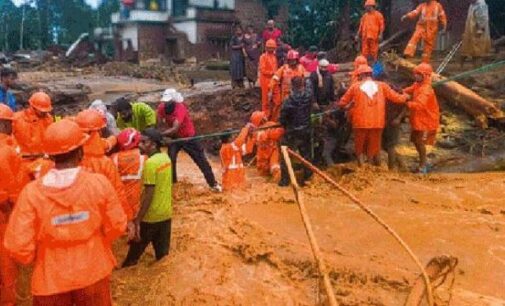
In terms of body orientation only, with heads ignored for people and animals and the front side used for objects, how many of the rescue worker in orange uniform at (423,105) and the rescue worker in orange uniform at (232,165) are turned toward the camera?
0

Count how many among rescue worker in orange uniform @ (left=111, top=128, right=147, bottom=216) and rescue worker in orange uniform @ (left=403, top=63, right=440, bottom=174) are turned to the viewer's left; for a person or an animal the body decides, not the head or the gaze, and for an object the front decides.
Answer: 1

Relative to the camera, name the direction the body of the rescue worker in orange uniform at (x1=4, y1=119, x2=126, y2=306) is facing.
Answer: away from the camera

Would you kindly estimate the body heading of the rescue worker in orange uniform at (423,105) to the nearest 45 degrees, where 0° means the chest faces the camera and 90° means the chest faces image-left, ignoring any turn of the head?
approximately 90°

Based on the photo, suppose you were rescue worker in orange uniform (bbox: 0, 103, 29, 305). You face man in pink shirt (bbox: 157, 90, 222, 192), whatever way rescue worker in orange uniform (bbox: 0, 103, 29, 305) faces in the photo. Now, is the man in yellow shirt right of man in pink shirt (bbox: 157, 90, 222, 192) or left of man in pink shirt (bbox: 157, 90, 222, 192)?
right

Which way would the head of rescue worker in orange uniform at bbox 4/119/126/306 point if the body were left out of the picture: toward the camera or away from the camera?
away from the camera

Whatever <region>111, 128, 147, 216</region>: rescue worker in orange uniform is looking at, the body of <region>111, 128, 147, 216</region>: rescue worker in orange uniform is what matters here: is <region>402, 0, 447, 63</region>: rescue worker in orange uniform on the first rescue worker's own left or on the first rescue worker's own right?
on the first rescue worker's own right

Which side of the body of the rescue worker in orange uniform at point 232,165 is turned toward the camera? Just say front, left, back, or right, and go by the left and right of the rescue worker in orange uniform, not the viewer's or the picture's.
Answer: back

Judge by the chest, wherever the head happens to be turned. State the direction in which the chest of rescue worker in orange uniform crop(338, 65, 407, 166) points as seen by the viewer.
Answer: away from the camera

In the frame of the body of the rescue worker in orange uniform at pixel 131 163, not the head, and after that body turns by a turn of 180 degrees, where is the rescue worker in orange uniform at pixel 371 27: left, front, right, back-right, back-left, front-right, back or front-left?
back-left

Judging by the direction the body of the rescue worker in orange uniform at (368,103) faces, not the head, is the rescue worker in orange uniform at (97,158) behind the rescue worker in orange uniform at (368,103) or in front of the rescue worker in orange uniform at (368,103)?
behind

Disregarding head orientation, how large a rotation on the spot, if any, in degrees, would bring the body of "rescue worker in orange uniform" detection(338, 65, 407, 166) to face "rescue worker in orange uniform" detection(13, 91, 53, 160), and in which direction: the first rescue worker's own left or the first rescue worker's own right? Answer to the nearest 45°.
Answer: approximately 135° to the first rescue worker's own left

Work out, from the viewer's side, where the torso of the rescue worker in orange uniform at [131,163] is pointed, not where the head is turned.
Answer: away from the camera

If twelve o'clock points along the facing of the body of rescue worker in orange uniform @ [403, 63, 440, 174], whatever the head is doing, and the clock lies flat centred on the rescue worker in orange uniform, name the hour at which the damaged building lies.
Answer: The damaged building is roughly at 2 o'clock from the rescue worker in orange uniform.
